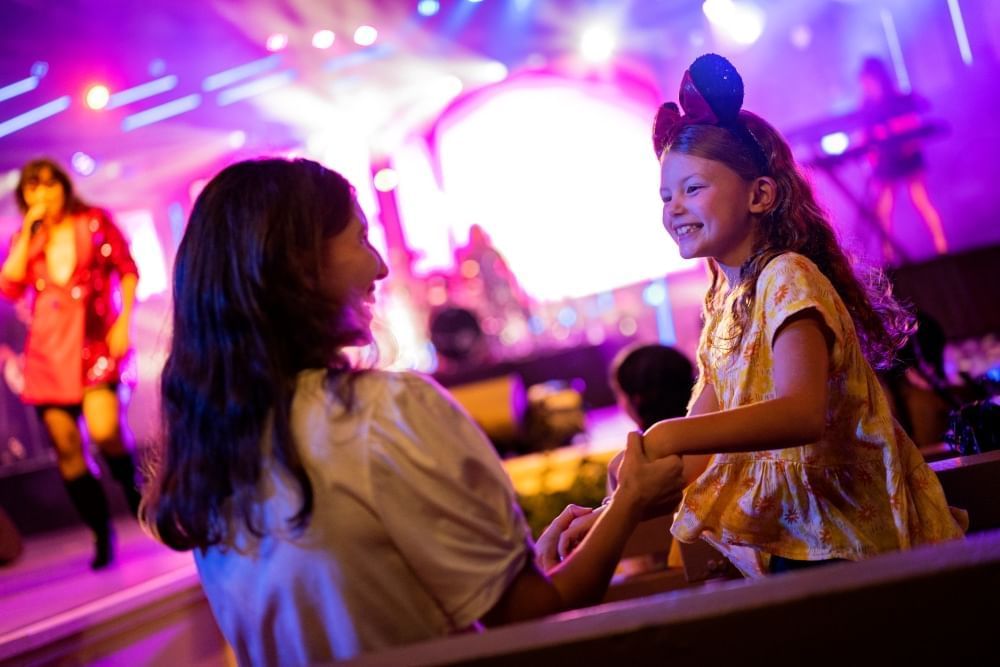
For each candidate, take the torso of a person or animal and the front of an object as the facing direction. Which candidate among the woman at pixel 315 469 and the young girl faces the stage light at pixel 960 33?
the woman

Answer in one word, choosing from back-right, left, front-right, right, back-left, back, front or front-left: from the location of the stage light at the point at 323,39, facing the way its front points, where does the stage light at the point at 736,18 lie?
left

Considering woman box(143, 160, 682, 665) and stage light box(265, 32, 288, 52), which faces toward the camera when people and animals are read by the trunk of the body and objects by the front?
the stage light

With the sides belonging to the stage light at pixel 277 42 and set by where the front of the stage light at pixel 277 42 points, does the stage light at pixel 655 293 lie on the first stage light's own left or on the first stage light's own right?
on the first stage light's own left

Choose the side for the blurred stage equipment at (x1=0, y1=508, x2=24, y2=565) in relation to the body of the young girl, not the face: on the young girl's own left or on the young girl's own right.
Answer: on the young girl's own right

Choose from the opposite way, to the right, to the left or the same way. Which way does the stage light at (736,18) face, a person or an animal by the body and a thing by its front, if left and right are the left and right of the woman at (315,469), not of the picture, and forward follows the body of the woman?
the opposite way

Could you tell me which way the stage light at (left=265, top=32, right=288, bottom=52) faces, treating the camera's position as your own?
facing the viewer

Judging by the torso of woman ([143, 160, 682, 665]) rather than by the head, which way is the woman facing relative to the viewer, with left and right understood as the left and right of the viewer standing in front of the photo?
facing away from the viewer and to the right of the viewer

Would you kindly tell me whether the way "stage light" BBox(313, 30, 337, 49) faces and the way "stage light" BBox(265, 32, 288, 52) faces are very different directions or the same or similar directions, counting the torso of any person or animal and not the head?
same or similar directions

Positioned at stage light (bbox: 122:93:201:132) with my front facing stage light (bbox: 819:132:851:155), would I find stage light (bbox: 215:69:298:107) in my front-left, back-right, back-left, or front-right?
front-left

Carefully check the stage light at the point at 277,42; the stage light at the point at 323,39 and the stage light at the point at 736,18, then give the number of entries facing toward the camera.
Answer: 3

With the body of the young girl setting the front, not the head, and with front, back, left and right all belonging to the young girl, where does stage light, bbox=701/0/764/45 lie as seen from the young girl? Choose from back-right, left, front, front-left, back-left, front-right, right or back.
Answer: back-right

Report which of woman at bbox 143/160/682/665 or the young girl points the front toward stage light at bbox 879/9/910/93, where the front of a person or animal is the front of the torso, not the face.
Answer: the woman

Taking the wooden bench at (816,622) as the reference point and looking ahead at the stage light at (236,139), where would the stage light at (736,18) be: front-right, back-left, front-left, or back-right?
front-right

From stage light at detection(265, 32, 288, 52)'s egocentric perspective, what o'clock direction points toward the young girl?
The young girl is roughly at 12 o'clock from the stage light.

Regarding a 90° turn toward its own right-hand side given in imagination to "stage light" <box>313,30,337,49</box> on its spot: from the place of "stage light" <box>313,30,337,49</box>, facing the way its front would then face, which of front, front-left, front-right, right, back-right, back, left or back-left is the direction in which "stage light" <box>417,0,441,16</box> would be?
back

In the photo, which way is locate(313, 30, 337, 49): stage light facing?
toward the camera
